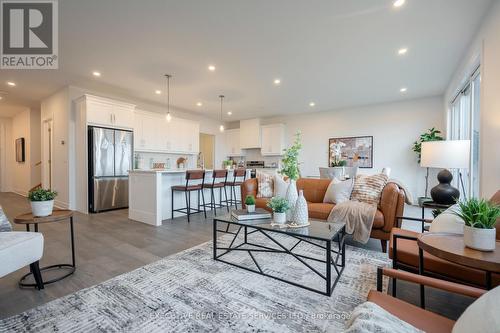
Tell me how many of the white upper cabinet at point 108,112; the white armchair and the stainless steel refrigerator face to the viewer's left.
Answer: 0

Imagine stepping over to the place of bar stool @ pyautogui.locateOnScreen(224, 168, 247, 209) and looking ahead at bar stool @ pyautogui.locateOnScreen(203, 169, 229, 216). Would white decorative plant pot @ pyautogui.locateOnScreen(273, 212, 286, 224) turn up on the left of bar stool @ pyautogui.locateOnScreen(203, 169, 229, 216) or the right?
left

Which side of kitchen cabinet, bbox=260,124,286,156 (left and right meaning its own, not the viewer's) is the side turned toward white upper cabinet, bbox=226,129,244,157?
right

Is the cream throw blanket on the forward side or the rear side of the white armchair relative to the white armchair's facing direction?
on the forward side

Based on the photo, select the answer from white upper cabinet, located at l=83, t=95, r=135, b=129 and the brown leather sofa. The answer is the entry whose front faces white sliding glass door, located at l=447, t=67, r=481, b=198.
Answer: the white upper cabinet

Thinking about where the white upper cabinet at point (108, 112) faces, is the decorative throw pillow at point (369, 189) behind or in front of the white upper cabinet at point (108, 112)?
in front

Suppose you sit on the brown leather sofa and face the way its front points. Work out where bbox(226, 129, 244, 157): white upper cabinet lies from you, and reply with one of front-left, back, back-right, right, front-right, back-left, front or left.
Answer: right

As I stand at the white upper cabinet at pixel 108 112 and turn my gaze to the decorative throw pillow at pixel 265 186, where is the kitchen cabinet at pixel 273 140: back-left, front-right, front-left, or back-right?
front-left

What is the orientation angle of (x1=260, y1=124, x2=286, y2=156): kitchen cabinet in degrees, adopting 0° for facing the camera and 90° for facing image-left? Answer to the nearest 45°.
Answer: approximately 45°

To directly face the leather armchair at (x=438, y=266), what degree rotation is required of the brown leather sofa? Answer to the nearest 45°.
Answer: approximately 45° to its left

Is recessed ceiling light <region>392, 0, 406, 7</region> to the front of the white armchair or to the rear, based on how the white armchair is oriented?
to the front

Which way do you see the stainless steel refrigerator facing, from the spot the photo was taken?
facing the viewer and to the right of the viewer

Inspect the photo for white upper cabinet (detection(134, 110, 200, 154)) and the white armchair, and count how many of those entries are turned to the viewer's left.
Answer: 0

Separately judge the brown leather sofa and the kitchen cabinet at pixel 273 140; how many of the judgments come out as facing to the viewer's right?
0

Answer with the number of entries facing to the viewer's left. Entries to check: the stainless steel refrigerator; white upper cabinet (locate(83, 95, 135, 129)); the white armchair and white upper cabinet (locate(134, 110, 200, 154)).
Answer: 0

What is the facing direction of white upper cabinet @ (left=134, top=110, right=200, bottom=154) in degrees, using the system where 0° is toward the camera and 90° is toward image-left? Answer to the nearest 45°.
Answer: approximately 315°

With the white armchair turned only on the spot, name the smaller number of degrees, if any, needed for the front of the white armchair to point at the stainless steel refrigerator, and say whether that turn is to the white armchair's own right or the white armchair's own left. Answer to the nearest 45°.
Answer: approximately 135° to the white armchair's own left
